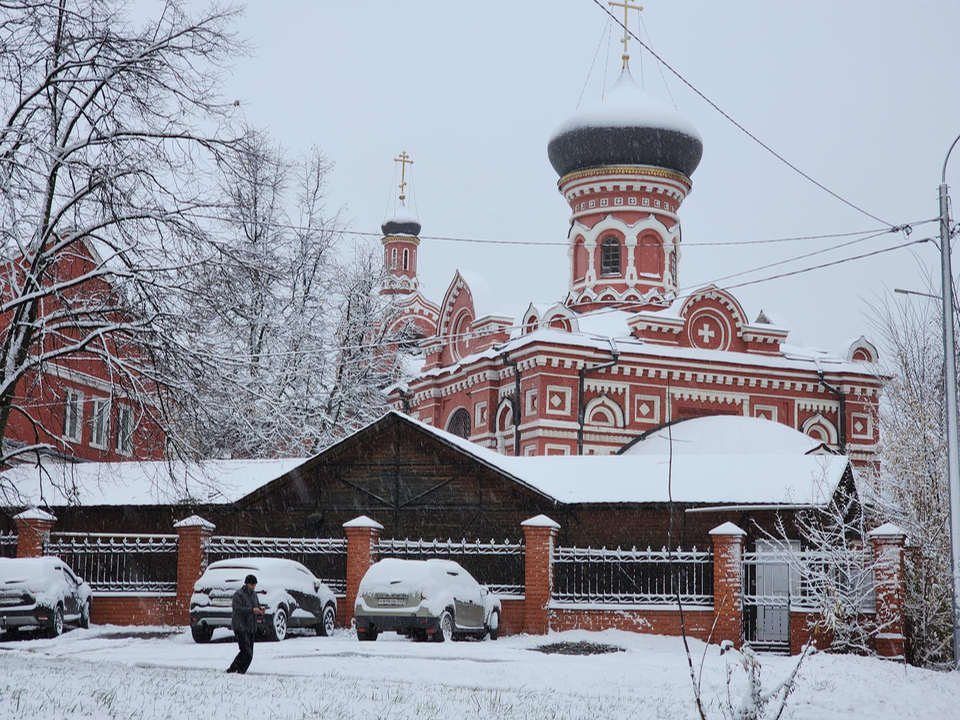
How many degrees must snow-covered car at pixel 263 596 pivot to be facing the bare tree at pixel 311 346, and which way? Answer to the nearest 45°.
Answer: approximately 45° to its left

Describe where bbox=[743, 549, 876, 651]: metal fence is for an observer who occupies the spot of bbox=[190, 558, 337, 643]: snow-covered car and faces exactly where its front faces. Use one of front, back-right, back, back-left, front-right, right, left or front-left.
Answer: front-right

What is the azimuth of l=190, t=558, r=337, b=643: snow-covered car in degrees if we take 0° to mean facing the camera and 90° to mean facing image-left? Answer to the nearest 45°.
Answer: approximately 225°

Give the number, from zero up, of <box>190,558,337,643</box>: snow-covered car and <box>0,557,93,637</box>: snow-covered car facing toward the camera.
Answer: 0

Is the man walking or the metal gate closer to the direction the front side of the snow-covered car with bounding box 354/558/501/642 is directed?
the metal gate

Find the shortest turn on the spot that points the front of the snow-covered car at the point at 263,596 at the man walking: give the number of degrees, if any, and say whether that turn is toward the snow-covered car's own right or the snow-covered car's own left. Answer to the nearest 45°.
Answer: approximately 135° to the snow-covered car's own right

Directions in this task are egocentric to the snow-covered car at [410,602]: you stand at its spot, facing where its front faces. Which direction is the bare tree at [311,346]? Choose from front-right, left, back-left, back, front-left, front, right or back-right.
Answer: front-left

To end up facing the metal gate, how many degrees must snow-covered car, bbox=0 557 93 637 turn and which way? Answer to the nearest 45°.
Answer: approximately 45° to its right

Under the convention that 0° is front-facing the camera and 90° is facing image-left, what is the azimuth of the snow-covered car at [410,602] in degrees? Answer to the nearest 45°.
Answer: approximately 225°

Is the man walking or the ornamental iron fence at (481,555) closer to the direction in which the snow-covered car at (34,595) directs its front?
the ornamental iron fence

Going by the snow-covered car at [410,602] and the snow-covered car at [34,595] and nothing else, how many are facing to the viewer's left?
0

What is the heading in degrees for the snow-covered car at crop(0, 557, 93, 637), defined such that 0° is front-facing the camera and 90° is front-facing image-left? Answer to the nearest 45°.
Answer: approximately 225°
